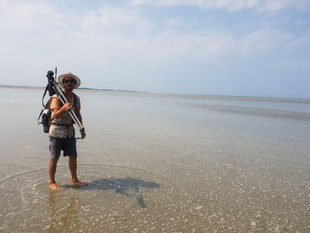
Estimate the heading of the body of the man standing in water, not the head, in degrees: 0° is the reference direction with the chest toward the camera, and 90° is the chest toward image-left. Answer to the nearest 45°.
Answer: approximately 315°
